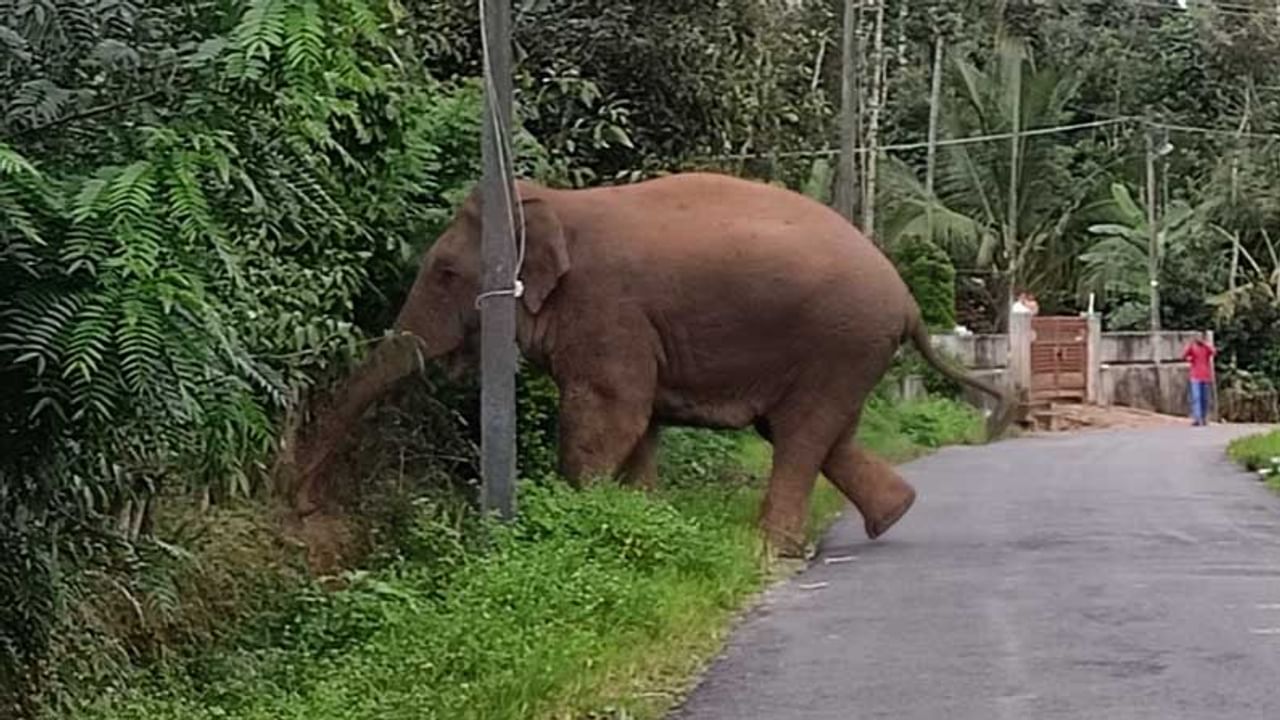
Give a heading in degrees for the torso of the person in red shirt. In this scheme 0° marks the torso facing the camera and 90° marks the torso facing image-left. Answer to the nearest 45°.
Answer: approximately 0°

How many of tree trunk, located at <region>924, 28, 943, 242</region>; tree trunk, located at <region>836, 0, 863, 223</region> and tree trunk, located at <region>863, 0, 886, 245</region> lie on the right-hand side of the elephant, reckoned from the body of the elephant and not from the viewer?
3

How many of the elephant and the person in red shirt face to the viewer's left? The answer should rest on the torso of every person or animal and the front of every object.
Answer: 1

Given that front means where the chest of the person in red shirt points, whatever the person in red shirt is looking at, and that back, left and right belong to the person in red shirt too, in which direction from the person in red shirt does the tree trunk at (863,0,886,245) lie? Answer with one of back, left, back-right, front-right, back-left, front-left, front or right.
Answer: front-right

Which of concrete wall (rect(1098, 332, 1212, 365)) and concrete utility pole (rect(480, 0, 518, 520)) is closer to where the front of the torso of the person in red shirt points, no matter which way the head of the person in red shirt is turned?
the concrete utility pole

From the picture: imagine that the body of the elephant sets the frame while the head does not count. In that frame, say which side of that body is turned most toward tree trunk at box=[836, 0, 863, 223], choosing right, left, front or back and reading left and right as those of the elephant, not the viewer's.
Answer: right

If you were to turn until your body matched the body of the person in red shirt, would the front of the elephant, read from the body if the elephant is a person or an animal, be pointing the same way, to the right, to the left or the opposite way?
to the right

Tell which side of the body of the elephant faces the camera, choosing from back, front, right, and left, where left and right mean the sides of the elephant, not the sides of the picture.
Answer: left

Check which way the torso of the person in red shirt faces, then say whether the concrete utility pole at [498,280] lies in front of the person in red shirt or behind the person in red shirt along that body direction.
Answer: in front

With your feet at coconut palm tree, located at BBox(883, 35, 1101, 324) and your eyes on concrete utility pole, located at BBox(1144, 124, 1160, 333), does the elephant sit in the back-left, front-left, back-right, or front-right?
back-right
